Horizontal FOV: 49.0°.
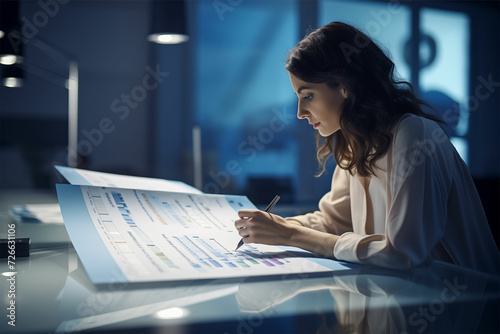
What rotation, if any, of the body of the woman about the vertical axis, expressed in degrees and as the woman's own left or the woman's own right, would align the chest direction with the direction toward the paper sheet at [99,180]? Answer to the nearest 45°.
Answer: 0° — they already face it

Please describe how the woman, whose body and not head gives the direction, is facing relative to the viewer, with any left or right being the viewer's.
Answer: facing to the left of the viewer
